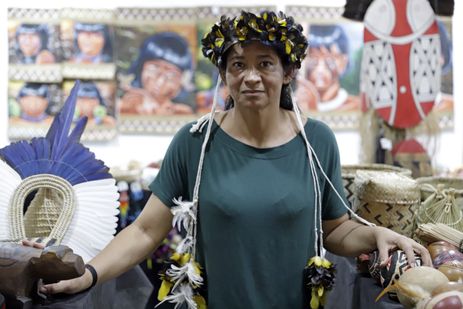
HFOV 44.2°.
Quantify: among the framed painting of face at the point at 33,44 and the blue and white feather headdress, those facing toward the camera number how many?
2

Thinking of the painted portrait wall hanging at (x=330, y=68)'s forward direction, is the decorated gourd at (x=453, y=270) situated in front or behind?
in front

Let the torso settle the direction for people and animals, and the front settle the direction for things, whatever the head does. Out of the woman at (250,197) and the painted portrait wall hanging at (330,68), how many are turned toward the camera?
2

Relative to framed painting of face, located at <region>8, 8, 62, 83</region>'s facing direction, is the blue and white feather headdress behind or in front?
in front

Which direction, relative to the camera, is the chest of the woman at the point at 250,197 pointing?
toward the camera

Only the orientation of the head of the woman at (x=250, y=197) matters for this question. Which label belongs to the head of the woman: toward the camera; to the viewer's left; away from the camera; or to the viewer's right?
toward the camera

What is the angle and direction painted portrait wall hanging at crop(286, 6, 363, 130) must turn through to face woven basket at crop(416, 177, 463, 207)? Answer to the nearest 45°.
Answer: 0° — it already faces it

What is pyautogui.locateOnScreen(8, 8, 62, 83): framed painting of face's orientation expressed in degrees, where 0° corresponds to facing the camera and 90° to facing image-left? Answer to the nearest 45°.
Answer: approximately 0°

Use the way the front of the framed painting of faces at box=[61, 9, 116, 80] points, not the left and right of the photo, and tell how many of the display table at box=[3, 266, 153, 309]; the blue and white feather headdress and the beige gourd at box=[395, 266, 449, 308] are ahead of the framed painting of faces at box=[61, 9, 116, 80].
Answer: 3

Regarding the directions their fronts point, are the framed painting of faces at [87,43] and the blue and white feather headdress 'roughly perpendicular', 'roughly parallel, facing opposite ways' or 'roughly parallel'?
roughly parallel

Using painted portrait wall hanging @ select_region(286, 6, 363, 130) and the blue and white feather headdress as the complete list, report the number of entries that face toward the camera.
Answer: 2

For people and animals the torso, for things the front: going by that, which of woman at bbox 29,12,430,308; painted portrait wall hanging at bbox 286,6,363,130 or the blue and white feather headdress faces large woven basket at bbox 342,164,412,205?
the painted portrait wall hanging

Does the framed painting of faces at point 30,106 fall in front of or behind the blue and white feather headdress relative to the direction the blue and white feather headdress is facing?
behind

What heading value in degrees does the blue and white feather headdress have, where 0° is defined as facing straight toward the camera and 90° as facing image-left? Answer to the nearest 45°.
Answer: approximately 0°

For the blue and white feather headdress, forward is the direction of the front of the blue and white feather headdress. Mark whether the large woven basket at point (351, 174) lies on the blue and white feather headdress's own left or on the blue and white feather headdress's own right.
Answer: on the blue and white feather headdress's own left
